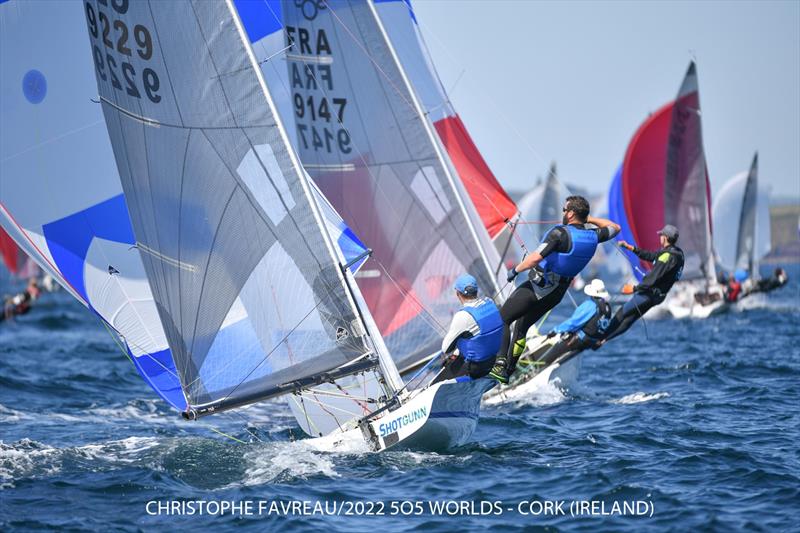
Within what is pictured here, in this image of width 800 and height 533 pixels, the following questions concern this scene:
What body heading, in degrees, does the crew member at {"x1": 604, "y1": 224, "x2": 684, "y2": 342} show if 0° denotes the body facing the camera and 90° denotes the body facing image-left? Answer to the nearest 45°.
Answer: approximately 90°

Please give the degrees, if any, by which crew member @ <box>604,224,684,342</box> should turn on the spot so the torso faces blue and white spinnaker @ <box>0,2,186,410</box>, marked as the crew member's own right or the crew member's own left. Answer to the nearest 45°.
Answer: approximately 45° to the crew member's own left

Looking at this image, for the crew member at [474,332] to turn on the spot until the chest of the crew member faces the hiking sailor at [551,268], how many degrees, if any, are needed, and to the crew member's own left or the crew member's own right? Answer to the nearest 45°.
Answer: approximately 90° to the crew member's own right

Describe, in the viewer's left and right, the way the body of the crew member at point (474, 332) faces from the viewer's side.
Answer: facing away from the viewer and to the left of the viewer

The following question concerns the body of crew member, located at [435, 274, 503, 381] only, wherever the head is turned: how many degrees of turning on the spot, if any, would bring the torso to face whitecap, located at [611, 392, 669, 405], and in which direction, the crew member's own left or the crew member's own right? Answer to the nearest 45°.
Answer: approximately 90° to the crew member's own right

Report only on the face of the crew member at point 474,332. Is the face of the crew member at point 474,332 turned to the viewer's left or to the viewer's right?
to the viewer's left

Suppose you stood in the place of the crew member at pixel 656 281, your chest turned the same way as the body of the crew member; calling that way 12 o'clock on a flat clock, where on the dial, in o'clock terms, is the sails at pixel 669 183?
The sails is roughly at 3 o'clock from the crew member.
